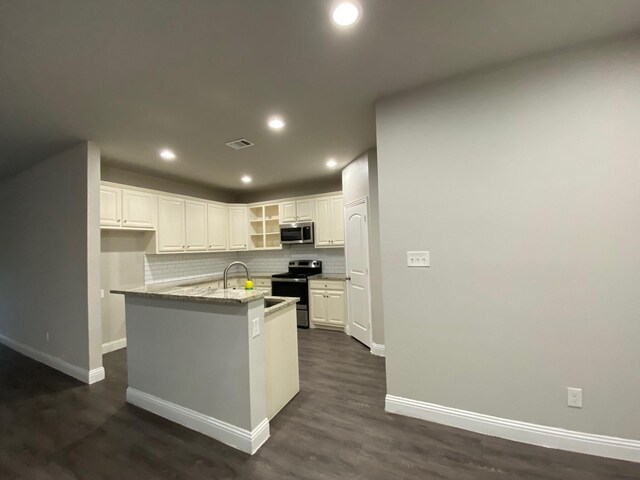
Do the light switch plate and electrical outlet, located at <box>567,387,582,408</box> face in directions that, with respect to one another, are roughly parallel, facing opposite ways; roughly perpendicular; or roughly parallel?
roughly parallel

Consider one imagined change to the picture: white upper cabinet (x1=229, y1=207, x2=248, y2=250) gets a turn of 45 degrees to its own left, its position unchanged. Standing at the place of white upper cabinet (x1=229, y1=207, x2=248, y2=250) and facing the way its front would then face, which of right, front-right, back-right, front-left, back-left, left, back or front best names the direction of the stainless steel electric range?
front

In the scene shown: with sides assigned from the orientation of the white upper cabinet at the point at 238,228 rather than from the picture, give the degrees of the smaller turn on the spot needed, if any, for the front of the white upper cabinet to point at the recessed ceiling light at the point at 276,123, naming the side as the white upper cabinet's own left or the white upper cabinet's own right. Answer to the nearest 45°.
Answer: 0° — it already faces it

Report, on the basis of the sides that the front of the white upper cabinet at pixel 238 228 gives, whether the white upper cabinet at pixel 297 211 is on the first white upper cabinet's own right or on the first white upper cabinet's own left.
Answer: on the first white upper cabinet's own left

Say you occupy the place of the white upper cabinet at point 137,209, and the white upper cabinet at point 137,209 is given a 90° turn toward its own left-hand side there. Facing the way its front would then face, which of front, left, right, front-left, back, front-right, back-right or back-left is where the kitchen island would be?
back-right

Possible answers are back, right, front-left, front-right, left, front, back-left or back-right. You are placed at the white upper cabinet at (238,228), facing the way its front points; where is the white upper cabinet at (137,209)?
front-right

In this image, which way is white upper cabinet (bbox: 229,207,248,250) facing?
toward the camera
